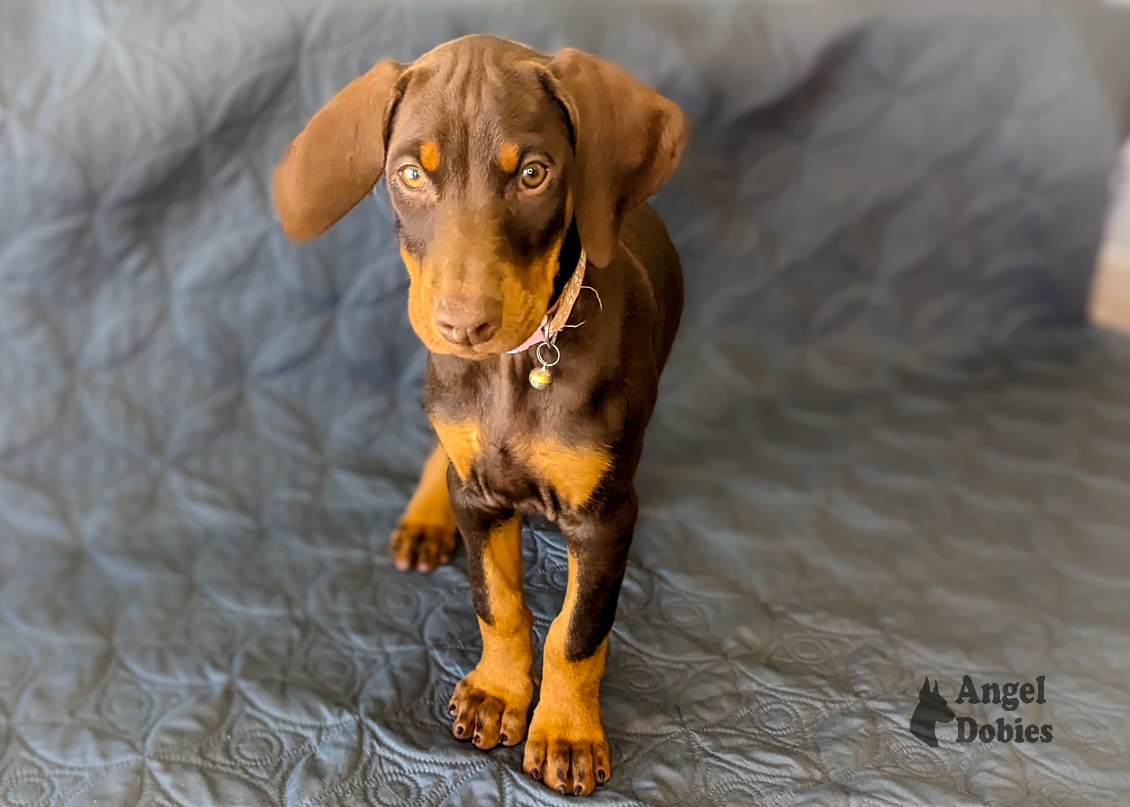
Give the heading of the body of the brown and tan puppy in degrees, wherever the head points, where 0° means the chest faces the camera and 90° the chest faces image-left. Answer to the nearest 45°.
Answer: approximately 0°
